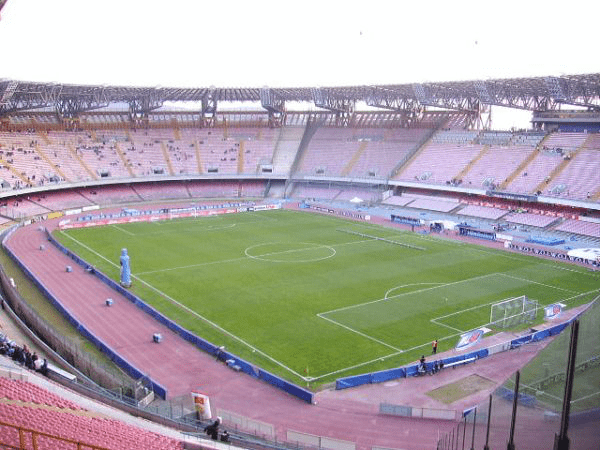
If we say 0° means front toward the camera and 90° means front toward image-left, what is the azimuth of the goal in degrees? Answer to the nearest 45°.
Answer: approximately 135°

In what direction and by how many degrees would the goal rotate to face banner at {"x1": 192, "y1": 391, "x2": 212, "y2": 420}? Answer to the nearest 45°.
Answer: approximately 90° to its left

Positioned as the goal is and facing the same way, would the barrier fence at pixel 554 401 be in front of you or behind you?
behind

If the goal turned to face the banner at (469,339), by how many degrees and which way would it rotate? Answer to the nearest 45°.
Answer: approximately 135° to its left
